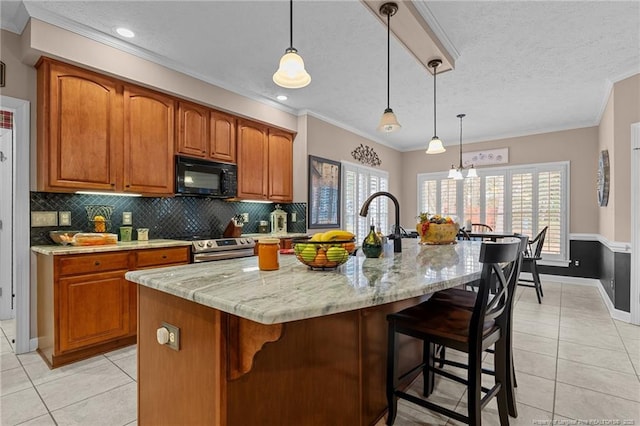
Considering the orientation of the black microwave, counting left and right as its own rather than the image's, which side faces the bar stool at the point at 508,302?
front

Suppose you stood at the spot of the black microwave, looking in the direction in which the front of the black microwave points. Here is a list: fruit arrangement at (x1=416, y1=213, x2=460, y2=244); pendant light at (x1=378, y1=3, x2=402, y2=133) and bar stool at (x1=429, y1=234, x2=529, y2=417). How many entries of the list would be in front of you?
3

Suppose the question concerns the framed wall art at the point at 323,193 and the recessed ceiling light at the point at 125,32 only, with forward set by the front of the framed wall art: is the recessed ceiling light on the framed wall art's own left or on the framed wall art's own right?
on the framed wall art's own right

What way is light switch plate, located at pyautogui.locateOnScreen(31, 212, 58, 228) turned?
toward the camera

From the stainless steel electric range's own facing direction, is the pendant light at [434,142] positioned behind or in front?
in front

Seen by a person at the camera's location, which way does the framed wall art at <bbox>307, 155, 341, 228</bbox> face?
facing the viewer and to the right of the viewer

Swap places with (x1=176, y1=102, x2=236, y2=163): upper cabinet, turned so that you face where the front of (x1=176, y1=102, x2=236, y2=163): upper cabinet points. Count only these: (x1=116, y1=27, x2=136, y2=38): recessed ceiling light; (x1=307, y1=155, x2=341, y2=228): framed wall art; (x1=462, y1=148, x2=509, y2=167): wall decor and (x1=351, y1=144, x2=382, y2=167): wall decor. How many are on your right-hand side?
1

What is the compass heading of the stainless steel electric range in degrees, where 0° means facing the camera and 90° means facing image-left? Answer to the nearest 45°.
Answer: approximately 315°

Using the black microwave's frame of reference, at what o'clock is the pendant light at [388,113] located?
The pendant light is roughly at 12 o'clock from the black microwave.

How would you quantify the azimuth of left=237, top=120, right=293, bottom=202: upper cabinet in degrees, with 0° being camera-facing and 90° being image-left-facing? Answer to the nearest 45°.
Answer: approximately 315°

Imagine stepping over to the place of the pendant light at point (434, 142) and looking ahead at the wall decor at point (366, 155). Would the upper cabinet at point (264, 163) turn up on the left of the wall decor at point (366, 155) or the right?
left

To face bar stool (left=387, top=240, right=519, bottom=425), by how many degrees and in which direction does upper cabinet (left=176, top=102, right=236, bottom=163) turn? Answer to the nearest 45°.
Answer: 0° — it already faces it
